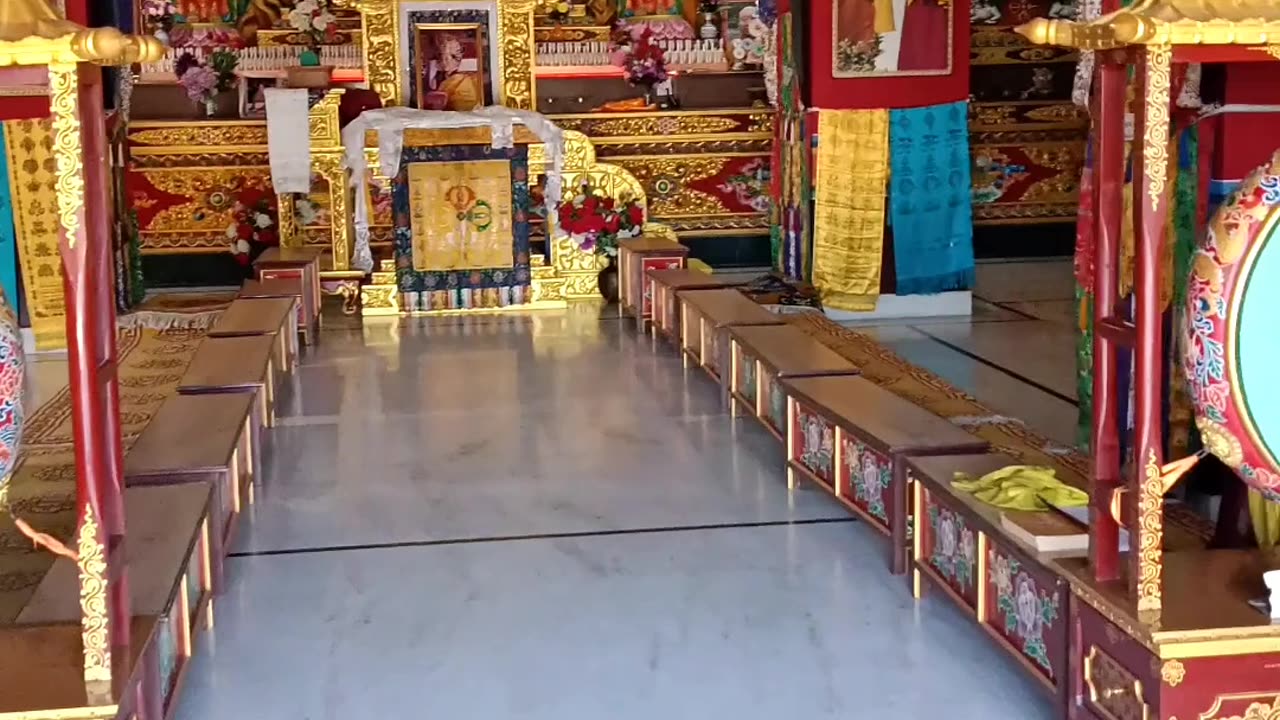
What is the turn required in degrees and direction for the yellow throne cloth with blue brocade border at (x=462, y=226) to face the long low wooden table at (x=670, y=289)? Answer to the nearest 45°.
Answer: approximately 45° to its left

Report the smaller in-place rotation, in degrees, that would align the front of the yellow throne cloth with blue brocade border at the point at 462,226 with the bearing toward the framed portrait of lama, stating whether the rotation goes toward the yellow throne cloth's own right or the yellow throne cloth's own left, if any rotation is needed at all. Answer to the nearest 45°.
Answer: approximately 180°

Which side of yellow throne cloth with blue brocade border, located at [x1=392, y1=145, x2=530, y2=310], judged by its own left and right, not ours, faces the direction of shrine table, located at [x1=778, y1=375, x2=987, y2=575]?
front

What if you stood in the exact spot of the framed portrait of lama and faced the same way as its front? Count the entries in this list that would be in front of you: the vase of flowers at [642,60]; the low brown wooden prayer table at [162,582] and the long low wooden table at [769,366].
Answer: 2

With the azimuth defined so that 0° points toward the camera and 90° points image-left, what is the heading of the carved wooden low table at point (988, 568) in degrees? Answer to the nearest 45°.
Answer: approximately 45°

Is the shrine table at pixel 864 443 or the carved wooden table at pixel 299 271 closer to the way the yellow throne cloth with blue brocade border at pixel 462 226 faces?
the shrine table
